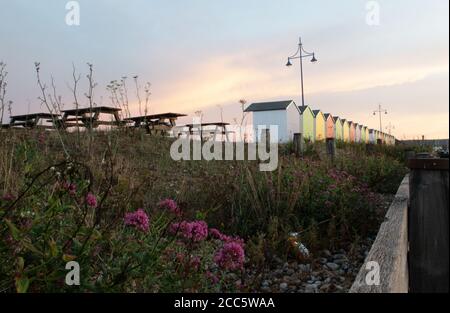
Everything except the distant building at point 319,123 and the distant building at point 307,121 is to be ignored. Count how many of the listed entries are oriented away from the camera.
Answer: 0

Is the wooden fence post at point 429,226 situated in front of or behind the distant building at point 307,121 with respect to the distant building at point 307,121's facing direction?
in front

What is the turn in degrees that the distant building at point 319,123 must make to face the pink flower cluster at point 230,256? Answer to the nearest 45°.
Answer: approximately 45° to its right

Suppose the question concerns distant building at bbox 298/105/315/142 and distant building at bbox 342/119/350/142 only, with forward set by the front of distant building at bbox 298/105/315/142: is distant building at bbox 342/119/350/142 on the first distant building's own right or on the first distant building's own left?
on the first distant building's own left
